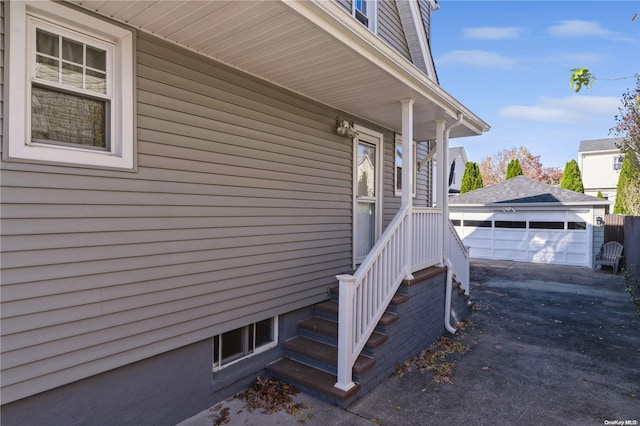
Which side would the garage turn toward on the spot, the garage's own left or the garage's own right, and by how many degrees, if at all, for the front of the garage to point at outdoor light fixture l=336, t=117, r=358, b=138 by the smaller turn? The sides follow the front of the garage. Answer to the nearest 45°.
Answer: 0° — it already faces it

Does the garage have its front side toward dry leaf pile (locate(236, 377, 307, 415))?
yes

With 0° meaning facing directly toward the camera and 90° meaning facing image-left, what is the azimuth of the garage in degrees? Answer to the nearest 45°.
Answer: approximately 0°

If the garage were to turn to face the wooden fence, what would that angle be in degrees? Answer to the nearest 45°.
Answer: approximately 45° to its left

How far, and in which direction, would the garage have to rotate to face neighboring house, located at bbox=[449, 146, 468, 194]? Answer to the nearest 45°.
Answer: approximately 180°

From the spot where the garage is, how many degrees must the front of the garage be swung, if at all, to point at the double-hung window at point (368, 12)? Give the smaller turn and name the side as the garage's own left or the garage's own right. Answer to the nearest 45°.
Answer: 0° — it already faces it

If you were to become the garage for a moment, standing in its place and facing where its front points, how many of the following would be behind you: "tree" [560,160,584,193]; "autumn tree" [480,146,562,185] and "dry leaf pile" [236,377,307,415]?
2

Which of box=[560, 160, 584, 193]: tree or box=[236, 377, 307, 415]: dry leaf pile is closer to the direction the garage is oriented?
the dry leaf pile

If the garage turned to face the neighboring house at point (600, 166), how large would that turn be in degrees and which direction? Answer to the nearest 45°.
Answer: approximately 180°

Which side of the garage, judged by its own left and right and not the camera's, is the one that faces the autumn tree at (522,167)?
back

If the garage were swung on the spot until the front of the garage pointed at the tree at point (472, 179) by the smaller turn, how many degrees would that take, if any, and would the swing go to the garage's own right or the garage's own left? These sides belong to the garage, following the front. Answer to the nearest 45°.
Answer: approximately 135° to the garage's own right

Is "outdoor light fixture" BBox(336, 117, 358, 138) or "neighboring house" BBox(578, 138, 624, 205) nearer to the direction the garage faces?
the outdoor light fixture
